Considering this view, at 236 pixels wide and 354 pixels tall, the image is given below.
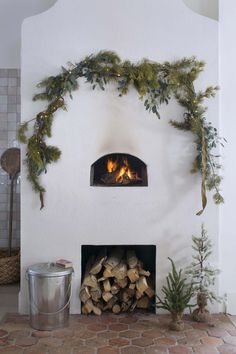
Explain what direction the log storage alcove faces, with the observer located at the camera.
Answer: facing the viewer

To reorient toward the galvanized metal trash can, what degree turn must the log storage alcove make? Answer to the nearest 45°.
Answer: approximately 45° to its right

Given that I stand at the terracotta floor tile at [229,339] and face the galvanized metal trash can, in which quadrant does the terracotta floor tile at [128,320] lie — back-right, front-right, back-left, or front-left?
front-right

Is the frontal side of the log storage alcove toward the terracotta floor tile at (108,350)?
yes

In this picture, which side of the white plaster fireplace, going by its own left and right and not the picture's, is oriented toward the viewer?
front

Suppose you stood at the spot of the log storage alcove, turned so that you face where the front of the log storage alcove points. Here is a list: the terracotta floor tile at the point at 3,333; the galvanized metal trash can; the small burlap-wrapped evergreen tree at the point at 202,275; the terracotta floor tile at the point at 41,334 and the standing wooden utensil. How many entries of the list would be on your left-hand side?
1

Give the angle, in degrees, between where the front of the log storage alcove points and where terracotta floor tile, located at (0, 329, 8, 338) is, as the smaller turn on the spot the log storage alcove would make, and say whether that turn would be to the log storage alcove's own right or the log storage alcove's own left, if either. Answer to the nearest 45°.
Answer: approximately 45° to the log storage alcove's own right
